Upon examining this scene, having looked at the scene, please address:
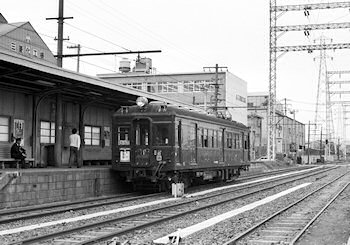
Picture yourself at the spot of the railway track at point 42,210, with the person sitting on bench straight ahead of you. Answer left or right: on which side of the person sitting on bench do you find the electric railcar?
right

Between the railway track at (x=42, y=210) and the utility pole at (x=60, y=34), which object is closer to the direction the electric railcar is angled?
the railway track

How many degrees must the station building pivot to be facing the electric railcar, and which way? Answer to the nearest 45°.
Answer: approximately 45° to its left

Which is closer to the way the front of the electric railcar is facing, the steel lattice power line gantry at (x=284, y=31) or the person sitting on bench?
the person sitting on bench

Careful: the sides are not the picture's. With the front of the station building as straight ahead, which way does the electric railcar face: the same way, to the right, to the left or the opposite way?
to the right

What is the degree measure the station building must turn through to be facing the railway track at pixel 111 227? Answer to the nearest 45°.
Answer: approximately 45° to its right

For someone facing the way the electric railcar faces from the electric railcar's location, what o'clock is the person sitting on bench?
The person sitting on bench is roughly at 1 o'clock from the electric railcar.

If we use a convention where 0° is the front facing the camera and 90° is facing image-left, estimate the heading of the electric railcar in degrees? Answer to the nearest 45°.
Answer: approximately 45°

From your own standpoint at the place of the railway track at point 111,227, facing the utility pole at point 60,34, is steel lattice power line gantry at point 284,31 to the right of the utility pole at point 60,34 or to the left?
right

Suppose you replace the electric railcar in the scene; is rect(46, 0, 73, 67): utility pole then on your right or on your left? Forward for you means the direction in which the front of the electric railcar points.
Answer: on your right

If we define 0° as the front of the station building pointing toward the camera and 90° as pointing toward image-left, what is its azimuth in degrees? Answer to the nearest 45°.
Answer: approximately 315°
